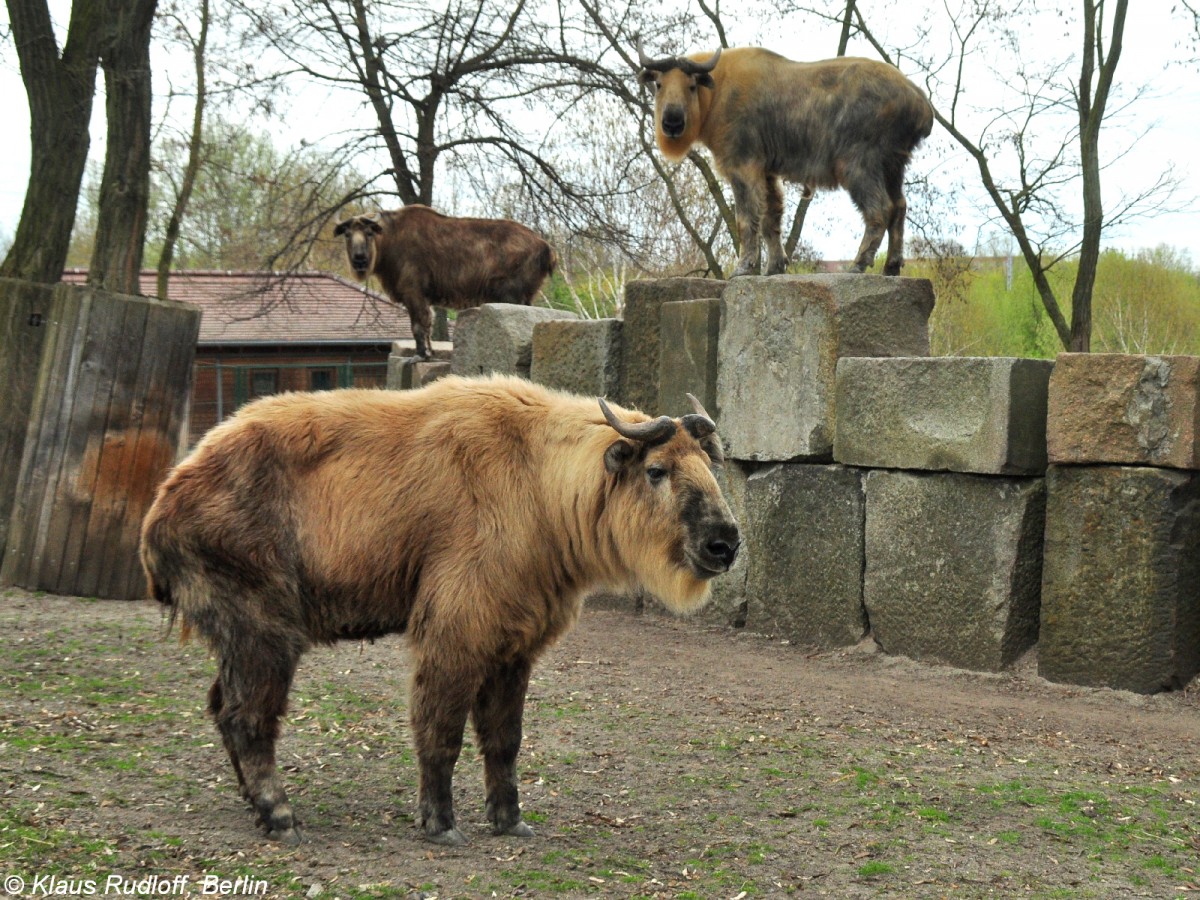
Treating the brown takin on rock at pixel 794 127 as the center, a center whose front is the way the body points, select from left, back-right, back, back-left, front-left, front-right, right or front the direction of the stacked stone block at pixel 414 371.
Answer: front-right

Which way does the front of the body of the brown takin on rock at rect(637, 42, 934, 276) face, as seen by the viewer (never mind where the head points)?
to the viewer's left

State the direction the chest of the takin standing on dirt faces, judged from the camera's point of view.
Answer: to the viewer's right

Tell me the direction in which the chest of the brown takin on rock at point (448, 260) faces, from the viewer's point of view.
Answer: to the viewer's left

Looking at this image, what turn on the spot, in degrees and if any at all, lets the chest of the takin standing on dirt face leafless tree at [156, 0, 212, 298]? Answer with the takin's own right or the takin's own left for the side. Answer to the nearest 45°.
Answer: approximately 90° to the takin's own left

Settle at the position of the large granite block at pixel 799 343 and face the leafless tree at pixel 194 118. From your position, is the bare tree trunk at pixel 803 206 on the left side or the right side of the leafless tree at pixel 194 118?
right

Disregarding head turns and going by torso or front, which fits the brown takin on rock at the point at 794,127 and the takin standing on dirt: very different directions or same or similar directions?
very different directions

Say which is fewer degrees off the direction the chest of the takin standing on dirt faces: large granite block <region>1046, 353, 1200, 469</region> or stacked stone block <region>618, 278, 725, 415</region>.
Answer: the large granite block

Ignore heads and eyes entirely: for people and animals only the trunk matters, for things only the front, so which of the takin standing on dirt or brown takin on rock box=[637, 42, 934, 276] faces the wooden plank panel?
the brown takin on rock

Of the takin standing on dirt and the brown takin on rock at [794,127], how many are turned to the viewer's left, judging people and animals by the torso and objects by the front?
1

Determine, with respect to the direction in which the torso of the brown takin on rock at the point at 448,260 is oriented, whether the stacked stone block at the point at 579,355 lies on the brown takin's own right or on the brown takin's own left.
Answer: on the brown takin's own left

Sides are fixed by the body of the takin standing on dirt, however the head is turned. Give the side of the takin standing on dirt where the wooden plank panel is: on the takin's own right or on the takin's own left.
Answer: on the takin's own left

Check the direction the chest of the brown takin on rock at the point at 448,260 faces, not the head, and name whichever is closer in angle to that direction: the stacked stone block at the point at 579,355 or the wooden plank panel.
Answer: the wooden plank panel

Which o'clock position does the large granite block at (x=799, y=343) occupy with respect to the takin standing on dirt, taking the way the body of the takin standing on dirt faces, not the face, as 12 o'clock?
The large granite block is roughly at 10 o'clock from the takin standing on dirt.

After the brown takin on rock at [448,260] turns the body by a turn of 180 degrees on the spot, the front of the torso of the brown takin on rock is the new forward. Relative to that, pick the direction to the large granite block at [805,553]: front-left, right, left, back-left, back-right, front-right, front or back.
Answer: front-right

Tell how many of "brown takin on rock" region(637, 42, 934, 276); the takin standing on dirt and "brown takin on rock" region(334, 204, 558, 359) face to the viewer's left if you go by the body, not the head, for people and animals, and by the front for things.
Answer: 2

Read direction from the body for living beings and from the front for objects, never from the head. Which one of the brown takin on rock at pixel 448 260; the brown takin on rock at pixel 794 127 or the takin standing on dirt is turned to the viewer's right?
the takin standing on dirt

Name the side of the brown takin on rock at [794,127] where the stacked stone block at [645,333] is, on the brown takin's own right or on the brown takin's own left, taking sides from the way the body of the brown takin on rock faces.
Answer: on the brown takin's own right
